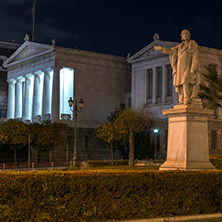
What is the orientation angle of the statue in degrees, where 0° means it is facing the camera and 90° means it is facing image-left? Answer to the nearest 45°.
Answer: approximately 45°

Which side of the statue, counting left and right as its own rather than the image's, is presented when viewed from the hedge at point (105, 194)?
front
